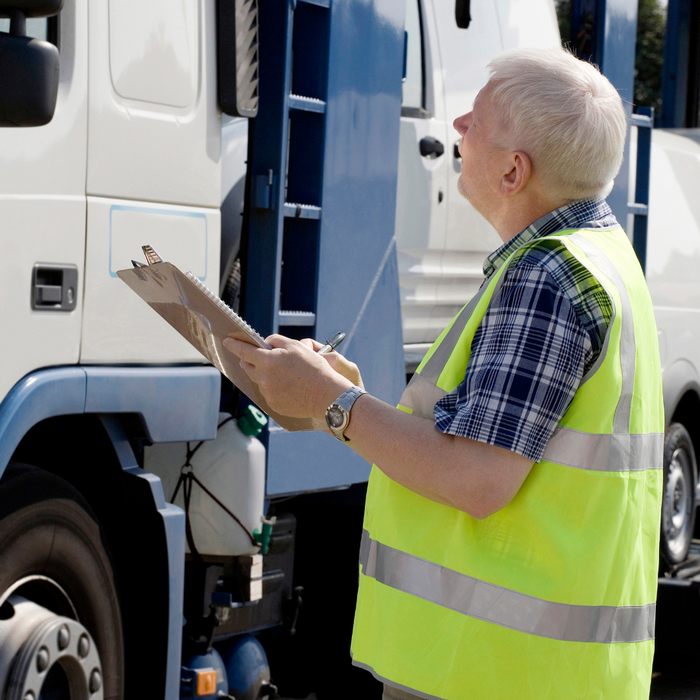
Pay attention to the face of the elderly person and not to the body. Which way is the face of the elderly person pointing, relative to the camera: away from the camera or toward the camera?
away from the camera

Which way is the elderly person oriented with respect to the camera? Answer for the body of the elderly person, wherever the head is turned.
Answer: to the viewer's left
